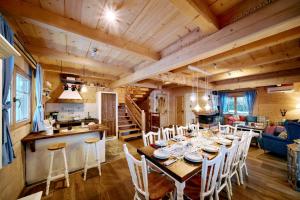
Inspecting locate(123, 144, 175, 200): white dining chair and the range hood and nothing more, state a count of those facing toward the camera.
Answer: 1

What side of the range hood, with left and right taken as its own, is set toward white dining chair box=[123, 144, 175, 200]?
front

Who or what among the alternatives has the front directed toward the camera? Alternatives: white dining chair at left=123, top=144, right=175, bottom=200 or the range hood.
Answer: the range hood

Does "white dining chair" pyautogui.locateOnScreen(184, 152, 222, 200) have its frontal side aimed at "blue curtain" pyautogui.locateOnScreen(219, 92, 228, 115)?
no

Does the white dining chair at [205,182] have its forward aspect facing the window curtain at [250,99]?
no

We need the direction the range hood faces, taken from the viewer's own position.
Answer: facing the viewer

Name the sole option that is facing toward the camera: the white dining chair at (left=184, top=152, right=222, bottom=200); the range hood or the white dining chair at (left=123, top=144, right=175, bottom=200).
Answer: the range hood

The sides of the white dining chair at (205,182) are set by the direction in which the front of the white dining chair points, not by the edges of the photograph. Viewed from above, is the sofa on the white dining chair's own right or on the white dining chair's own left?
on the white dining chair's own right

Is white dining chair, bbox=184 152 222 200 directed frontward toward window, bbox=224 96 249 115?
no

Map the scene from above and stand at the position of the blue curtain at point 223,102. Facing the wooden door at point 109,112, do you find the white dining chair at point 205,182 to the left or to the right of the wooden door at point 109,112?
left

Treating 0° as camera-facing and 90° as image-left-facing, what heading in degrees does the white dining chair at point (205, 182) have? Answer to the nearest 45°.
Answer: approximately 135°

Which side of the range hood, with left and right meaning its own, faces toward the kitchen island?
front

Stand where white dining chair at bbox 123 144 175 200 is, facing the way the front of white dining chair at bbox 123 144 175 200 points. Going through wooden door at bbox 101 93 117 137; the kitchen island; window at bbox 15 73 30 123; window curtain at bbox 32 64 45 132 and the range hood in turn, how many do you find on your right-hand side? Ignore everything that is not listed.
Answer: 0

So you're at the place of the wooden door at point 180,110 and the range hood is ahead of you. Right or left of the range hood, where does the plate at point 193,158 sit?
left

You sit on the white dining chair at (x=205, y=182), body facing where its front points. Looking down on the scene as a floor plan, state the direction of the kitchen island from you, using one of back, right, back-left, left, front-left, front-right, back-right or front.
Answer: front-left

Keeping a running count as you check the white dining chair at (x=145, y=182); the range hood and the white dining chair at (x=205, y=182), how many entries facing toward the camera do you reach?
1

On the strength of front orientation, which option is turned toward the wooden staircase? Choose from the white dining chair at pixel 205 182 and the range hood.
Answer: the white dining chair

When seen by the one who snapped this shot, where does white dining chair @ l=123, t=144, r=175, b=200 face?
facing away from the viewer and to the right of the viewer

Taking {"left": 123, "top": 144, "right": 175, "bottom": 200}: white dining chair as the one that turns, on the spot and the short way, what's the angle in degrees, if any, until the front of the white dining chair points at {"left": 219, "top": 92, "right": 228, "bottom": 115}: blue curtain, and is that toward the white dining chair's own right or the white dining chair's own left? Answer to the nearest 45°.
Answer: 0° — it already faces it

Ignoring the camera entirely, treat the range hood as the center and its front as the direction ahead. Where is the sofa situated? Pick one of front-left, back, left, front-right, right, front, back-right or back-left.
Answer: front-left
